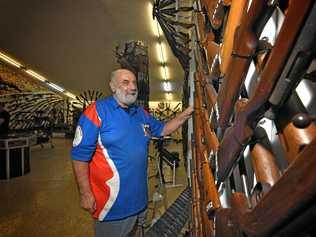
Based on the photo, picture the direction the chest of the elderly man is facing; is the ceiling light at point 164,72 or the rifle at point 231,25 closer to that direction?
the rifle

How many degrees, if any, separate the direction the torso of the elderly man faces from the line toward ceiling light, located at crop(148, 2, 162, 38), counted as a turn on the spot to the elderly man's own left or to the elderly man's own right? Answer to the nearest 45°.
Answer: approximately 135° to the elderly man's own left

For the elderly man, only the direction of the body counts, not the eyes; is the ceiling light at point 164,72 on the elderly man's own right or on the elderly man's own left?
on the elderly man's own left

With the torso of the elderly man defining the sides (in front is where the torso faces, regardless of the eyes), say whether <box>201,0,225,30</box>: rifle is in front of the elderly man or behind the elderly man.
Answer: in front

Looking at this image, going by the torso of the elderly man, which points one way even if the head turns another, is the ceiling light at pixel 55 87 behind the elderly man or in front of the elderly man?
behind

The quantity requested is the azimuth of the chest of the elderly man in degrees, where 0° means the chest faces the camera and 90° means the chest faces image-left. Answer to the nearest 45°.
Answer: approximately 315°

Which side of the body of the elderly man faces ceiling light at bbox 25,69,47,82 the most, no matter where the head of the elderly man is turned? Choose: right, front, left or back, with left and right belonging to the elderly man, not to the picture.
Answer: back

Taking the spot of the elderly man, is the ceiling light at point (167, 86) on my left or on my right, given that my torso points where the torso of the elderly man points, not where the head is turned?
on my left

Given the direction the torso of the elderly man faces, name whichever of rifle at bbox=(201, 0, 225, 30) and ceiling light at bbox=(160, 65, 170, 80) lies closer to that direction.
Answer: the rifle

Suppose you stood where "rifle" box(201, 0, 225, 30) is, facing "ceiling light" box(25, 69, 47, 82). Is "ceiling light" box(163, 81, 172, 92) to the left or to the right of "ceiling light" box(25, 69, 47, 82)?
right

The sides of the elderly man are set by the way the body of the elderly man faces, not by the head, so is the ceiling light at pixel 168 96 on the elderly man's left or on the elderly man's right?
on the elderly man's left
